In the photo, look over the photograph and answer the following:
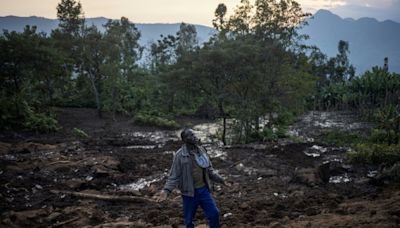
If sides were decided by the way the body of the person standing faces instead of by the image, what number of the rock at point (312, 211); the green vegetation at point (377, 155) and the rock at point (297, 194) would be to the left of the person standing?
3

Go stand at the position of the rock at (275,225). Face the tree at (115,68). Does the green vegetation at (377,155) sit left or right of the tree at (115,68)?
right

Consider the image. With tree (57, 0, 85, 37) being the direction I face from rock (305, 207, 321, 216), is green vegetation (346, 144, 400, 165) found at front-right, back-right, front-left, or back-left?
front-right

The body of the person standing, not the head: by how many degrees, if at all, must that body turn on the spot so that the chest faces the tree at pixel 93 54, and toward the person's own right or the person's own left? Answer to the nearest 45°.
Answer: approximately 135° to the person's own left

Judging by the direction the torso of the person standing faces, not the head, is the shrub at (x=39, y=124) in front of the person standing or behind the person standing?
behind

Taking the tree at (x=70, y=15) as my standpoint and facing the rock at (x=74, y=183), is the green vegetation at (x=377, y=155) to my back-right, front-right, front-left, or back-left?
front-left

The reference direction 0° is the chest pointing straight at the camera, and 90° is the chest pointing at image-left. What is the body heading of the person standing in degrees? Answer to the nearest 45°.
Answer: approximately 315°

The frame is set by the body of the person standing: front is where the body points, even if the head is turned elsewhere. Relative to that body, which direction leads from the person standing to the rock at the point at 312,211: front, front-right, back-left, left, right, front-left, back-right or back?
left

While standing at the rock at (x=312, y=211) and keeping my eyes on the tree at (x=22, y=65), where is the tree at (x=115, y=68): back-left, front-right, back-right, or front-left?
front-right

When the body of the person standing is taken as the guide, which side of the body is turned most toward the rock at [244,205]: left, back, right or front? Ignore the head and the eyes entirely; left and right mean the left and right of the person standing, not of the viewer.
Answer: left

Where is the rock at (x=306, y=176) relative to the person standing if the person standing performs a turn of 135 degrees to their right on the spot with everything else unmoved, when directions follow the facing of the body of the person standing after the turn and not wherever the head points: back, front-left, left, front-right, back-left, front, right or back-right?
back-right

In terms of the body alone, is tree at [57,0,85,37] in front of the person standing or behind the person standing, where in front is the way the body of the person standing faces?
behind

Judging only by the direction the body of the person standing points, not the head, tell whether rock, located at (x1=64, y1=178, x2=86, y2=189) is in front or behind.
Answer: behind
